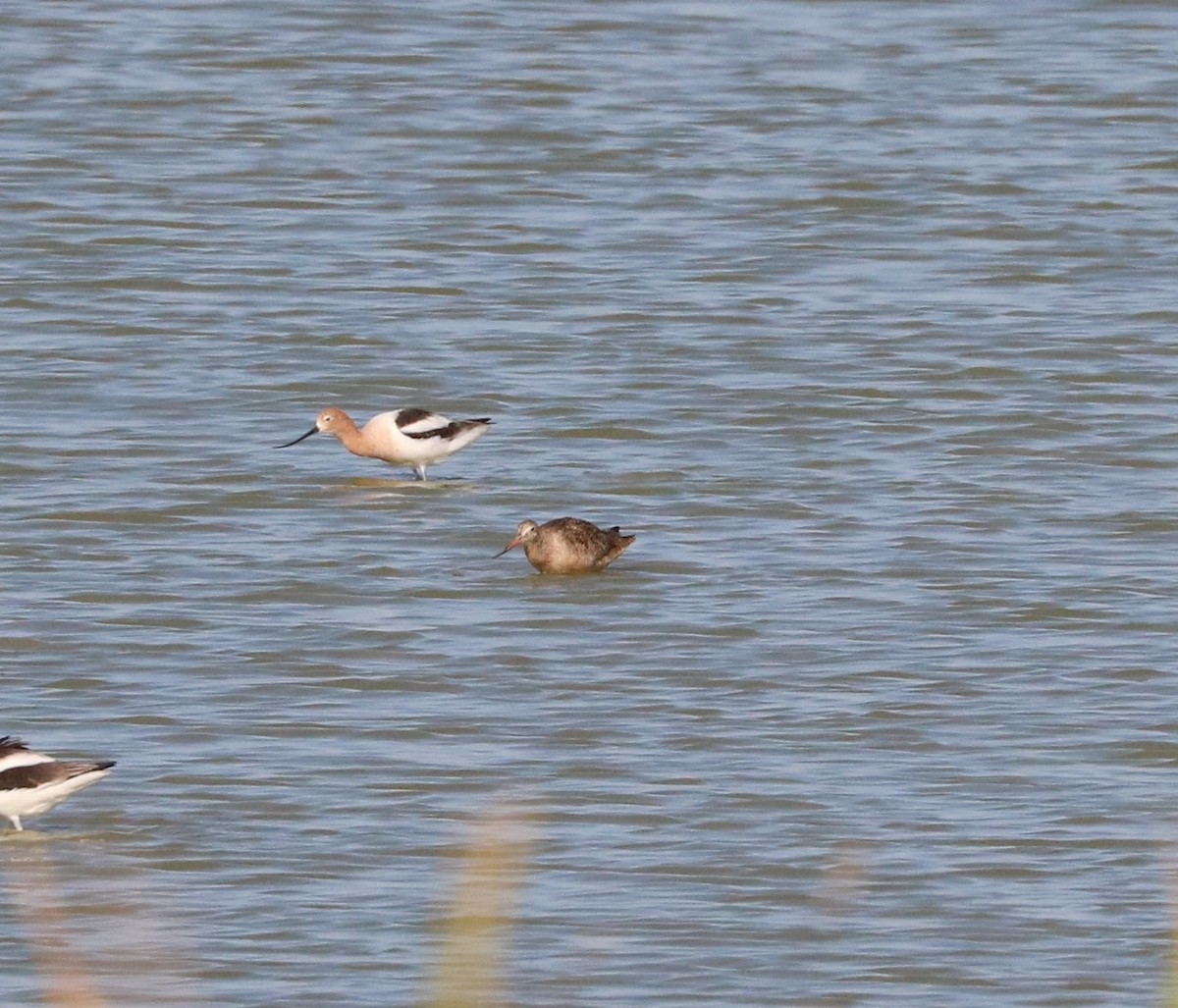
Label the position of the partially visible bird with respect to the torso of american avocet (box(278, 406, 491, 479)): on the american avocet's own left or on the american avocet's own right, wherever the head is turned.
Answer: on the american avocet's own left

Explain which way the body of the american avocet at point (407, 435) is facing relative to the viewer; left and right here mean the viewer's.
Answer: facing to the left of the viewer

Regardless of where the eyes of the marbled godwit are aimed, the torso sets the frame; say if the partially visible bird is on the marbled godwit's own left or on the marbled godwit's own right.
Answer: on the marbled godwit's own left

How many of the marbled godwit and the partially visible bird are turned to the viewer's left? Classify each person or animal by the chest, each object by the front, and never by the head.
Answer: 2

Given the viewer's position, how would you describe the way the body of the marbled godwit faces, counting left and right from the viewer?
facing to the left of the viewer

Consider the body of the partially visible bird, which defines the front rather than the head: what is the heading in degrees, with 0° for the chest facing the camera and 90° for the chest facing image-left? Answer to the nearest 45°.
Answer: approximately 90°
